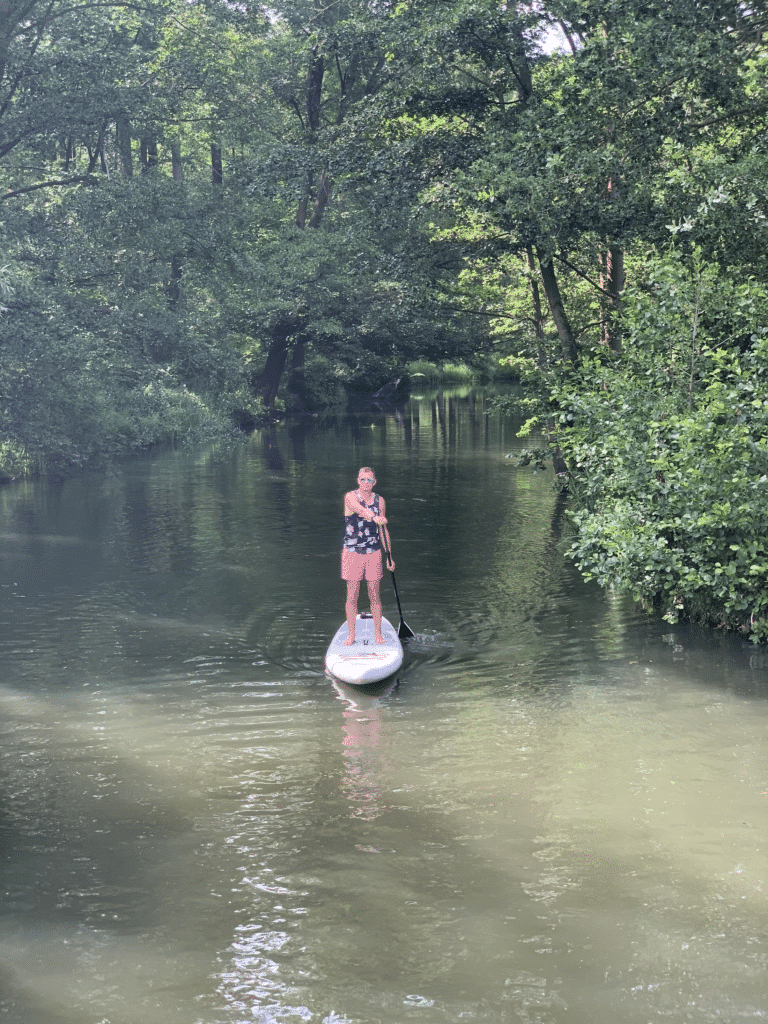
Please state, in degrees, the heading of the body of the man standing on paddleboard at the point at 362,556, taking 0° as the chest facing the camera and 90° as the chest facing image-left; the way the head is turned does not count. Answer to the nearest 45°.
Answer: approximately 0°

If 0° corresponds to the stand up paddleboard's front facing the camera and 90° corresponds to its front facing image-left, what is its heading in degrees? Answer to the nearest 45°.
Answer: approximately 0°
